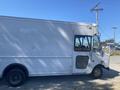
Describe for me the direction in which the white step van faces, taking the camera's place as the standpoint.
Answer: facing to the right of the viewer
